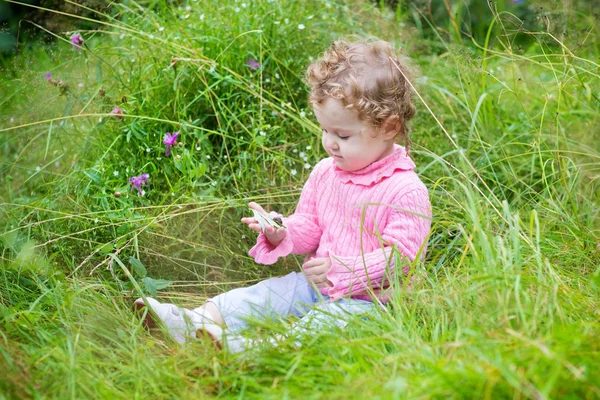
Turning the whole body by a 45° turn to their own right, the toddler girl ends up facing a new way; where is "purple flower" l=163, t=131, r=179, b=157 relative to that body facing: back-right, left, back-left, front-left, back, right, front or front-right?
front-right

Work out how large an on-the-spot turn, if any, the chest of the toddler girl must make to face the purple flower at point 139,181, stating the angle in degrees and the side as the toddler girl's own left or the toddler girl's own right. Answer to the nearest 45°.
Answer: approximately 90° to the toddler girl's own right

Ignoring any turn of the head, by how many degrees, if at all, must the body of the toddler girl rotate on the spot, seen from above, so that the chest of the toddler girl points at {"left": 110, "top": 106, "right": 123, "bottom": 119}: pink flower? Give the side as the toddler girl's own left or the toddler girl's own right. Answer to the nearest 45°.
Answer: approximately 90° to the toddler girl's own right

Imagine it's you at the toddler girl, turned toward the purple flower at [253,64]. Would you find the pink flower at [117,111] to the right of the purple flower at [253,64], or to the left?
left

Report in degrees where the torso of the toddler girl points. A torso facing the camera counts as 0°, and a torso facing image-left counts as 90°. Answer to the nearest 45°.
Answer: approximately 45°

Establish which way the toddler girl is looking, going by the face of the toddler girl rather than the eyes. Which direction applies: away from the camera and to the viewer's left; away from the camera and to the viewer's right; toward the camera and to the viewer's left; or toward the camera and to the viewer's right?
toward the camera and to the viewer's left

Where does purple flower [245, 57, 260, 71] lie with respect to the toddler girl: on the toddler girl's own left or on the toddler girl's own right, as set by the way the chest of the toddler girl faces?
on the toddler girl's own right
